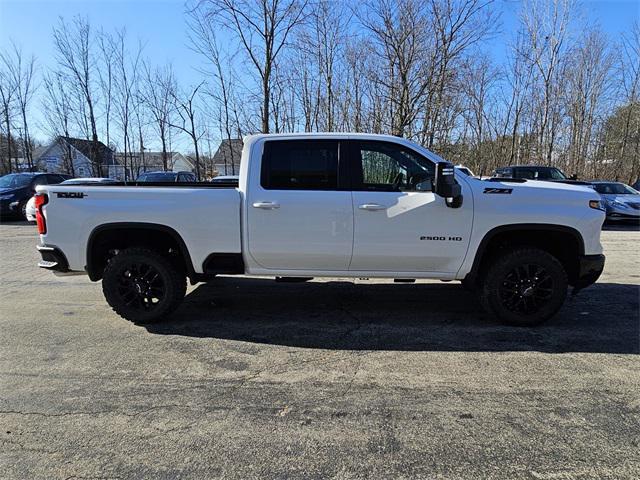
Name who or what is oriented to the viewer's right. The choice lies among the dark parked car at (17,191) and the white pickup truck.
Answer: the white pickup truck

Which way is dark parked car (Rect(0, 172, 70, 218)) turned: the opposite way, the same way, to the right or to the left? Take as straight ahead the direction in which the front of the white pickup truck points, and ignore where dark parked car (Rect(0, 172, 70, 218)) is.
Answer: to the right

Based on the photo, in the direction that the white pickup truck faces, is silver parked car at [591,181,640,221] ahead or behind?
ahead

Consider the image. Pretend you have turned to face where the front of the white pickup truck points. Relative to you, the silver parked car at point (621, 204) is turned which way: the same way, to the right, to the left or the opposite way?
to the right

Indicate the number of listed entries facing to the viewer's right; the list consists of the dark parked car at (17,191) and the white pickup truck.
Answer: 1

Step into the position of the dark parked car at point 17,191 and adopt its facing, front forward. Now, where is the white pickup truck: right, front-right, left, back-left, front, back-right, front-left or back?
front-left

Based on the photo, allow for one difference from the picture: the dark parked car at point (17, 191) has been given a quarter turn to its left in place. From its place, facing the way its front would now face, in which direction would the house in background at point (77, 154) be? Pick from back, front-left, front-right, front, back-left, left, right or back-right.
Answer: back-left

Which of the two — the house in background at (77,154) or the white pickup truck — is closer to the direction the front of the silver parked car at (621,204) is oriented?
the white pickup truck

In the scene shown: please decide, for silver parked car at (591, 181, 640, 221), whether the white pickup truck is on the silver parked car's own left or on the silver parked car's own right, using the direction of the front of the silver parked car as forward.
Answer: on the silver parked car's own right

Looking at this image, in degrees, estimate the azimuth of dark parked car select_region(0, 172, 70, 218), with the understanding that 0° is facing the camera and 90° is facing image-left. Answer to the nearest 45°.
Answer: approximately 45°

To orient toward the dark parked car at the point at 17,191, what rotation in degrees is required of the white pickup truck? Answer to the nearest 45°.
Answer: approximately 135° to its left

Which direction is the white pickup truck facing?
to the viewer's right

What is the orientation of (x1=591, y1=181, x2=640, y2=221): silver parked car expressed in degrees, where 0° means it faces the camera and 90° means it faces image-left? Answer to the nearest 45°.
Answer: approximately 315°
